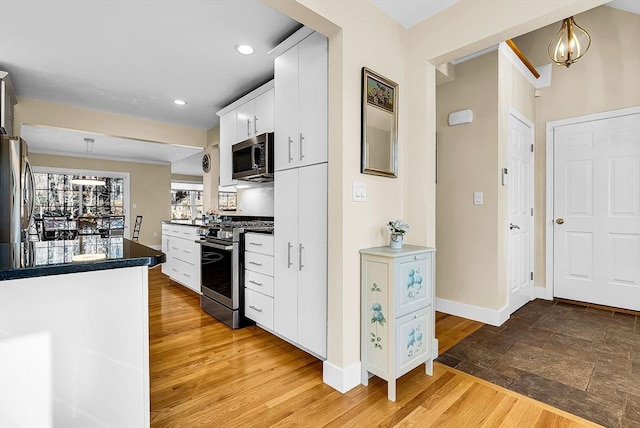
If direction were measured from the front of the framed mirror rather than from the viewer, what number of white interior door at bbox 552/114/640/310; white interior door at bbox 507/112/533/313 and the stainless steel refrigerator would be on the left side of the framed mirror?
2

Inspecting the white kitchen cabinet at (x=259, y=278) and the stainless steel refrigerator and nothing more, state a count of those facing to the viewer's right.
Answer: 1

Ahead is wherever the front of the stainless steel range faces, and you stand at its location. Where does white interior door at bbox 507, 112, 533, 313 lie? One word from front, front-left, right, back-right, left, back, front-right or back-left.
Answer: back-left

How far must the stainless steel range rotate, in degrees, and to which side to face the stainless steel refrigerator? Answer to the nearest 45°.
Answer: approximately 45° to its right

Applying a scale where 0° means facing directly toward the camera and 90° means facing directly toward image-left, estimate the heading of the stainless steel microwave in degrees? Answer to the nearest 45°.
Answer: approximately 45°

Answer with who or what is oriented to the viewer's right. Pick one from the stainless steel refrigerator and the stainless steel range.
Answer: the stainless steel refrigerator

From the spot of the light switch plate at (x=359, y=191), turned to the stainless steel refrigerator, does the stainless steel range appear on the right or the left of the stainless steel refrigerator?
right

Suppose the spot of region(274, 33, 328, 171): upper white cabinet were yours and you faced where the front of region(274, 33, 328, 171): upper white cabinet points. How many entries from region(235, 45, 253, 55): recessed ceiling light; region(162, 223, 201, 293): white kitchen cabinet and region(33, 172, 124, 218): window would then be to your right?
3

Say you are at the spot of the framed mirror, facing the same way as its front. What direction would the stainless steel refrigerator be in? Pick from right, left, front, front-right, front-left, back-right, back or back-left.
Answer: back-right
